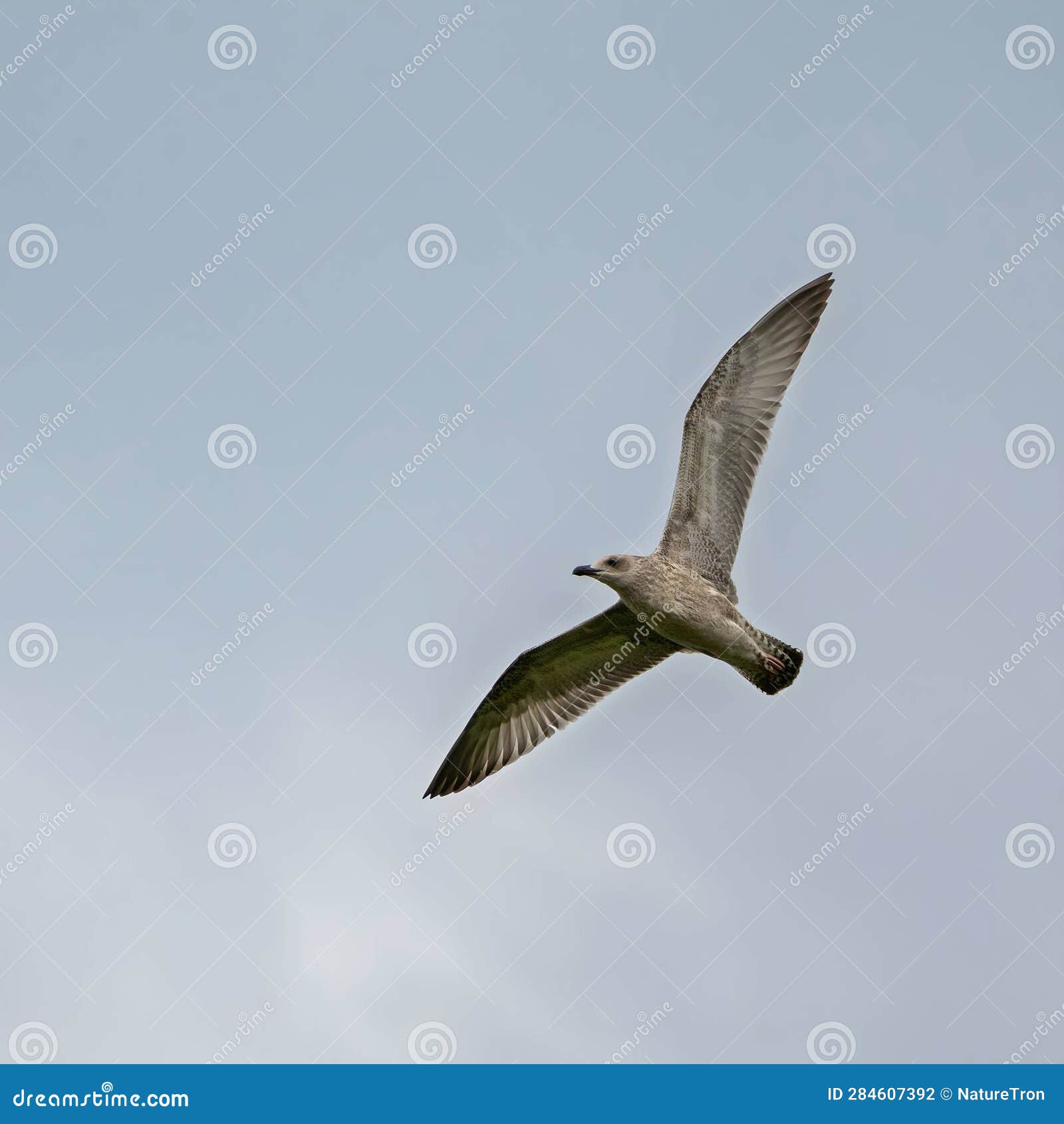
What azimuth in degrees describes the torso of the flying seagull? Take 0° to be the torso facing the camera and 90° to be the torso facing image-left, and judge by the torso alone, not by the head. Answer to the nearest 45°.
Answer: approximately 90°
